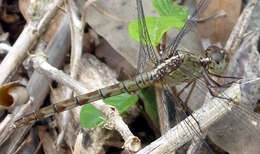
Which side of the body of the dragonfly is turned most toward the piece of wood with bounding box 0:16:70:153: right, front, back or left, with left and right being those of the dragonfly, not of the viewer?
back

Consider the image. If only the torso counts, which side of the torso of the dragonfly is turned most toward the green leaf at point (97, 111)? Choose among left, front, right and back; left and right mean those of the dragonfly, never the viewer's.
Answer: back

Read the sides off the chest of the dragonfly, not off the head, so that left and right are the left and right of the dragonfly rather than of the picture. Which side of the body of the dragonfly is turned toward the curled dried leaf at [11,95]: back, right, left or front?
back

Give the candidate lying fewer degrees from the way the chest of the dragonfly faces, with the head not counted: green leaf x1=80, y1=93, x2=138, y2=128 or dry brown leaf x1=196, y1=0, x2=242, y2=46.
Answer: the dry brown leaf

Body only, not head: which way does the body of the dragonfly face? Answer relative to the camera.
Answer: to the viewer's right
